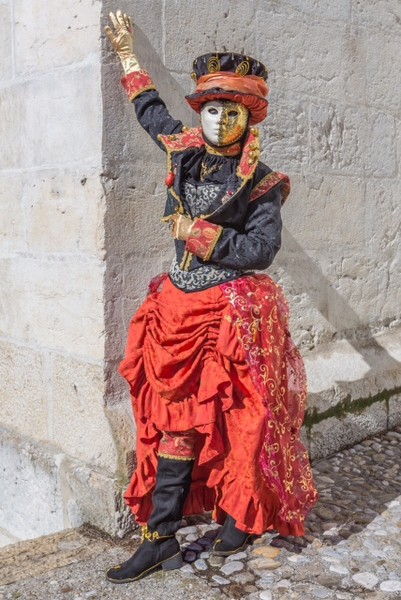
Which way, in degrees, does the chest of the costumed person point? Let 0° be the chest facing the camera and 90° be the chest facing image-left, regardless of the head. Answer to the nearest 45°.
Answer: approximately 45°
